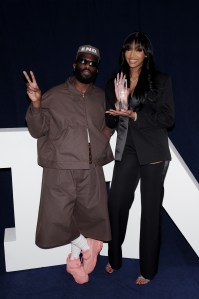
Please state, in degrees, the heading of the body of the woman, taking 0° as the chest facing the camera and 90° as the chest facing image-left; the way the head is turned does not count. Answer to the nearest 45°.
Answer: approximately 45°
